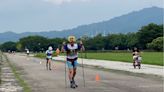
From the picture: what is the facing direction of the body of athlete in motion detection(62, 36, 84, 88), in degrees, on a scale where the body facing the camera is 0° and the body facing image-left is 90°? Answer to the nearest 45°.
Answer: approximately 0°
